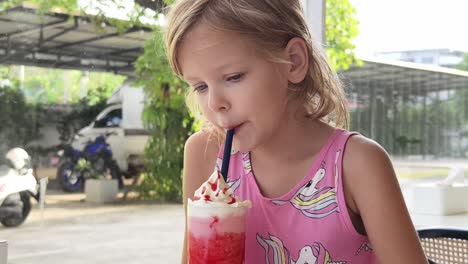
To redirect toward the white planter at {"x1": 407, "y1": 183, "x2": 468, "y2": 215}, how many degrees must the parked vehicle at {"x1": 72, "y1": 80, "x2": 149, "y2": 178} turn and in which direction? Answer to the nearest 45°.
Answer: approximately 180°

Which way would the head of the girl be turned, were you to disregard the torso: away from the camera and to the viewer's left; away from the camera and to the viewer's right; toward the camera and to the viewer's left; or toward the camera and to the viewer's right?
toward the camera and to the viewer's left

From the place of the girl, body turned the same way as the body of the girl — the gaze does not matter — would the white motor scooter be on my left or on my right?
on my right

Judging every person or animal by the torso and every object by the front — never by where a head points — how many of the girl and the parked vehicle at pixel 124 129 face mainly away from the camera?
0

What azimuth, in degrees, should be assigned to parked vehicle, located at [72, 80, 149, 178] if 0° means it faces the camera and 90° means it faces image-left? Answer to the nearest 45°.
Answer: approximately 90°

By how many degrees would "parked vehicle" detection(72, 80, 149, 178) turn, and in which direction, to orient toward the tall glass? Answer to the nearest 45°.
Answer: approximately 90° to its left

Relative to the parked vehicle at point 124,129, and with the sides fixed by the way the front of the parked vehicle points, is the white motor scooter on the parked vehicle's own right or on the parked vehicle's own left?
on the parked vehicle's own left

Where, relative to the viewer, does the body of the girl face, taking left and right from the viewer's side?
facing the viewer and to the left of the viewer
